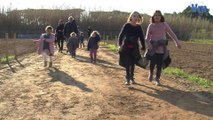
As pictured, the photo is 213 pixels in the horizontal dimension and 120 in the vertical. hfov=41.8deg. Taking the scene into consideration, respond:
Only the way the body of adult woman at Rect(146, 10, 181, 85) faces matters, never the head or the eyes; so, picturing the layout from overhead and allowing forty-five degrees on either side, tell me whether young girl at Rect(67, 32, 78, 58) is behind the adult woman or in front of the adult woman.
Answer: behind

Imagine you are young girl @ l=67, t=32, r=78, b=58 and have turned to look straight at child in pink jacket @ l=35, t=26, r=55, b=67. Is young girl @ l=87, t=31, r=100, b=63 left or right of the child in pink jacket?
left

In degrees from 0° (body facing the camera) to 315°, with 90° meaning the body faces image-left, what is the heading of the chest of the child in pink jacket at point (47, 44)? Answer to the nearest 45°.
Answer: approximately 0°
